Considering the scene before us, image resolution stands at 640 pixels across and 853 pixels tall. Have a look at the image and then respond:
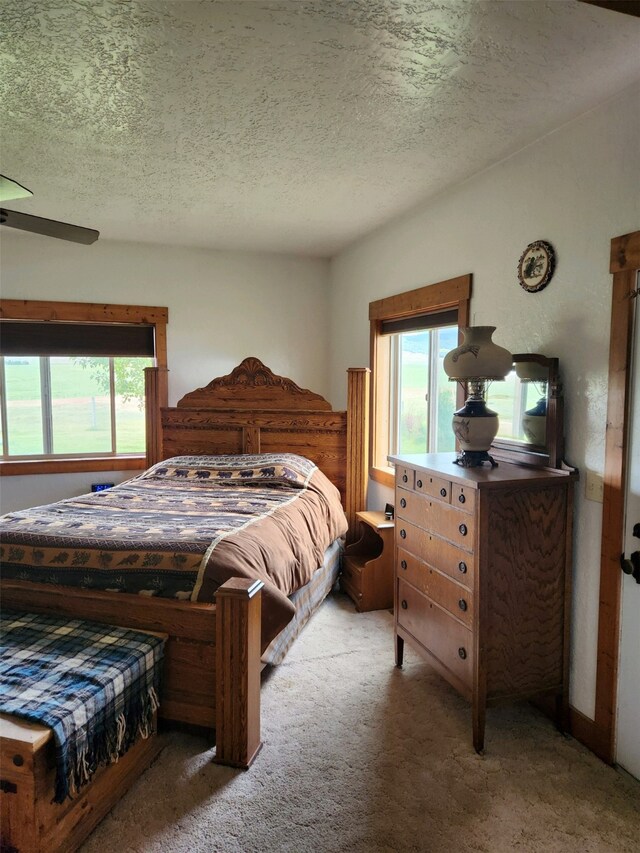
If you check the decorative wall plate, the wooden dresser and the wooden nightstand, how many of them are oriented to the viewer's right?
0

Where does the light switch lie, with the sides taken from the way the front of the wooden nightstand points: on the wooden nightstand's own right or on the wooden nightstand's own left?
on the wooden nightstand's own left

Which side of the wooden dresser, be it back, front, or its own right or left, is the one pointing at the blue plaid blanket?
front

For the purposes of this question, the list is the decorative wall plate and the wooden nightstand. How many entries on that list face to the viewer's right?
0

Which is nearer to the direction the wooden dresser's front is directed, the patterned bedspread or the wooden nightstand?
the patterned bedspread

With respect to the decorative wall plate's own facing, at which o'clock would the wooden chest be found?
The wooden chest is roughly at 12 o'clock from the decorative wall plate.

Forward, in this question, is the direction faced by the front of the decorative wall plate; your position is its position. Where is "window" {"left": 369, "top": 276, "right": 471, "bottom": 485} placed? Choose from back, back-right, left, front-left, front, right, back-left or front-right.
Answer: right

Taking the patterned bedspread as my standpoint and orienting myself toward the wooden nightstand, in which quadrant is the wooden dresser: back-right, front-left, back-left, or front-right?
front-right

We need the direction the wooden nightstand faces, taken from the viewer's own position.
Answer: facing the viewer and to the left of the viewer

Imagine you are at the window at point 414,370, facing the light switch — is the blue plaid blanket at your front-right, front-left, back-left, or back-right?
front-right

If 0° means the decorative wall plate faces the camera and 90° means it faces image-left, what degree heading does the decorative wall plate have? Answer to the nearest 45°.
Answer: approximately 45°

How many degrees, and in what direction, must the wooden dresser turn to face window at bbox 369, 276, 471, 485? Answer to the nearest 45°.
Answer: approximately 135° to its right

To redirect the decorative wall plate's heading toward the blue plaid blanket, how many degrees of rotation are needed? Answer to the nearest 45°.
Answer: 0° — it already faces it

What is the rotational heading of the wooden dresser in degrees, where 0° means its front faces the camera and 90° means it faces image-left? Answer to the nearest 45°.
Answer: approximately 45°

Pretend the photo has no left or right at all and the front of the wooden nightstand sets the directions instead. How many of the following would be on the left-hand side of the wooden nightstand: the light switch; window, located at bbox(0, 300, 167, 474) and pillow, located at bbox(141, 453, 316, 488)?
1

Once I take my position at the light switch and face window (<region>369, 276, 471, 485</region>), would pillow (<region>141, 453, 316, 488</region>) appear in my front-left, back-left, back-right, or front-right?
front-left
